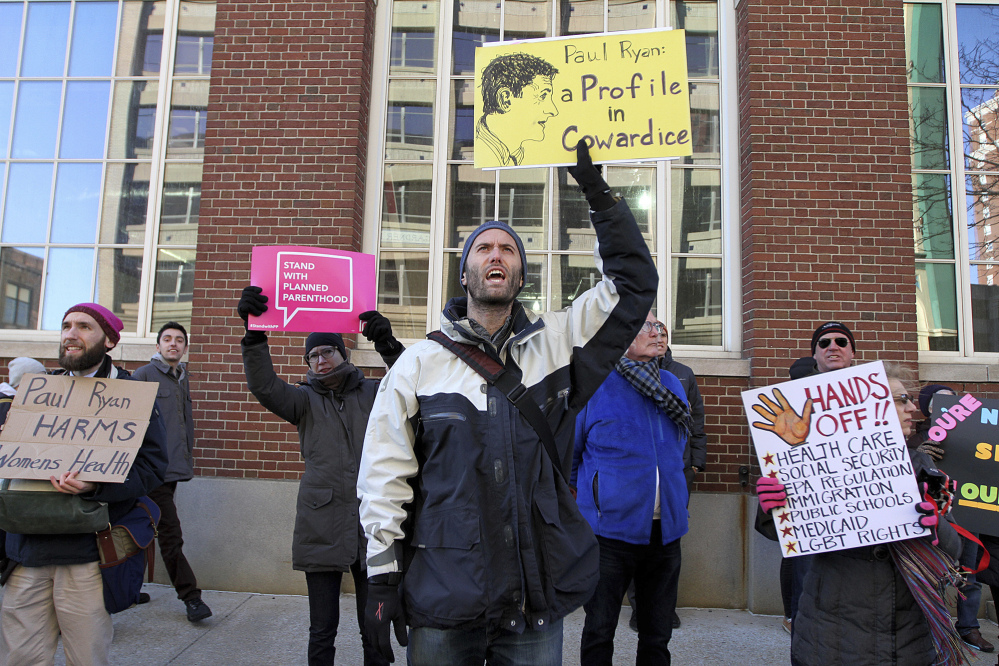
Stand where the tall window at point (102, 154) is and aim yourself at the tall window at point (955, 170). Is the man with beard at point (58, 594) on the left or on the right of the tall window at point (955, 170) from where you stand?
right

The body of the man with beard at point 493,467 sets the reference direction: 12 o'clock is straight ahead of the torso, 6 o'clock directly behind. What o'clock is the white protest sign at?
The white protest sign is roughly at 8 o'clock from the man with beard.

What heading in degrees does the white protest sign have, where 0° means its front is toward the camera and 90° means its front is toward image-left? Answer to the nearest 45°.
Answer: approximately 0°

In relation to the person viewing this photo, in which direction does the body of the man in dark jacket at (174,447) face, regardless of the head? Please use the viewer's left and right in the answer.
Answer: facing the viewer and to the right of the viewer

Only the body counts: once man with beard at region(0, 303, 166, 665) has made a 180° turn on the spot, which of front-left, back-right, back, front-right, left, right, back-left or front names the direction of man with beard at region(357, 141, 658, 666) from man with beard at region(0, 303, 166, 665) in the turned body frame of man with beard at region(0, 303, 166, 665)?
right

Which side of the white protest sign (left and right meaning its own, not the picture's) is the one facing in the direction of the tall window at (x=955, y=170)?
back

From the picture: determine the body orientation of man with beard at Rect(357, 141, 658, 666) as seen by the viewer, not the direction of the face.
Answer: toward the camera

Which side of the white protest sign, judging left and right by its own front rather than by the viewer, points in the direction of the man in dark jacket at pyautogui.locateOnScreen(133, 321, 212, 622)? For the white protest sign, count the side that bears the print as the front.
right
